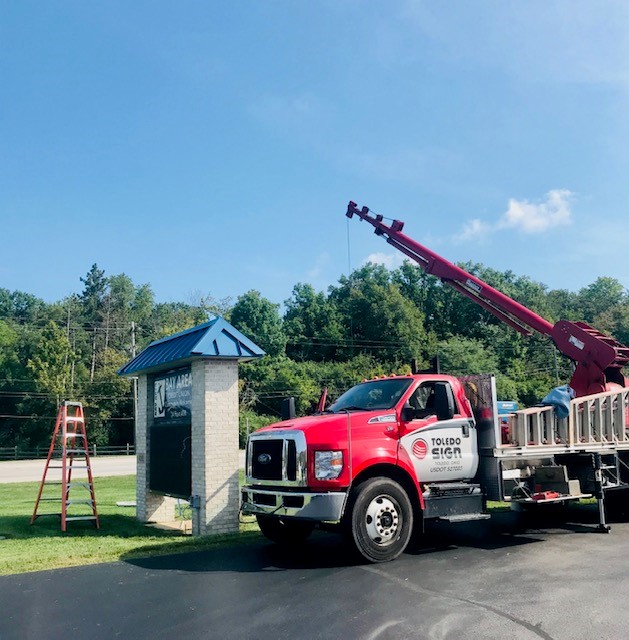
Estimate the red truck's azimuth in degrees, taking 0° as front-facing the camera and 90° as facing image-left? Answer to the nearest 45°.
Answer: approximately 45°
